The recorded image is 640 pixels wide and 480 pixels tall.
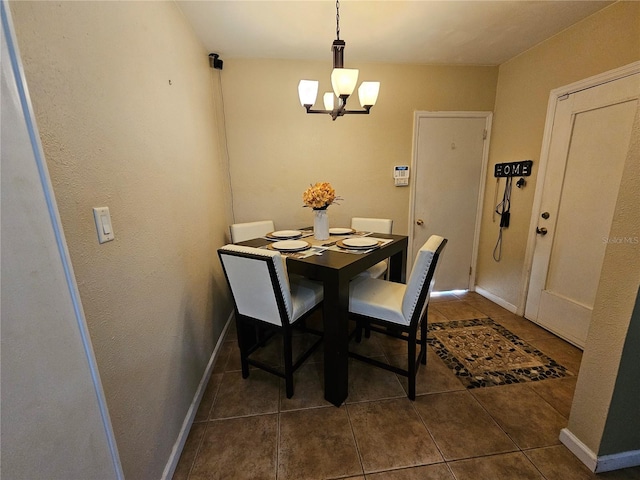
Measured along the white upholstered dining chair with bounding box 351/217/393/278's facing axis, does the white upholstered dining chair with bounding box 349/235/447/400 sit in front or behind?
in front

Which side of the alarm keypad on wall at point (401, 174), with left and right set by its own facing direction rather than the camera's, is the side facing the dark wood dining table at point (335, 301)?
front

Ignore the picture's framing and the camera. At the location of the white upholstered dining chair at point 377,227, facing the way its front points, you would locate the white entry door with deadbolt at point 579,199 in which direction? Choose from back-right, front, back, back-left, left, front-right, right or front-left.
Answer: left

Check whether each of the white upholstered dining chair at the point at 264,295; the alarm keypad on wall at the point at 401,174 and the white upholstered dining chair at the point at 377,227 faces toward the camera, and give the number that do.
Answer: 2

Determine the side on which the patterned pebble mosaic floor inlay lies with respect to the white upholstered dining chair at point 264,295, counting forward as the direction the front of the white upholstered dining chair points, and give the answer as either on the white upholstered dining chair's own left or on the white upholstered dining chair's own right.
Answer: on the white upholstered dining chair's own right

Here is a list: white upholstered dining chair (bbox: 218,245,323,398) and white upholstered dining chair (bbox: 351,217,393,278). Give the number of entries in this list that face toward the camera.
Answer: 1

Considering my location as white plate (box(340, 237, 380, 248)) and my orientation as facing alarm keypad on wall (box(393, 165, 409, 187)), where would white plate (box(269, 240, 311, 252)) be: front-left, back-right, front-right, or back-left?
back-left

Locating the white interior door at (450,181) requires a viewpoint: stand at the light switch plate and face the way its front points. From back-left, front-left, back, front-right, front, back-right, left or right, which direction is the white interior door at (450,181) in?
front-left

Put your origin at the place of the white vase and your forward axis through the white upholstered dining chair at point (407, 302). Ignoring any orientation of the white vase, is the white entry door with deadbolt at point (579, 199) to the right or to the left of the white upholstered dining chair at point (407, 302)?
left

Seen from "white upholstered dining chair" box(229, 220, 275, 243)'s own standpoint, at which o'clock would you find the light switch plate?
The light switch plate is roughly at 2 o'clock from the white upholstered dining chair.

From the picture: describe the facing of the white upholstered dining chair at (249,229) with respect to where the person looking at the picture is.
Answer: facing the viewer and to the right of the viewer

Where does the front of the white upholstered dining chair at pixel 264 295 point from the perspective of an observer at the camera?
facing away from the viewer and to the right of the viewer

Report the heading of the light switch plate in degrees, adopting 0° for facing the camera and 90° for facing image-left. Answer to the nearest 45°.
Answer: approximately 315°

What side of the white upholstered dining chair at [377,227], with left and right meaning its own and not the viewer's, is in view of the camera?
front

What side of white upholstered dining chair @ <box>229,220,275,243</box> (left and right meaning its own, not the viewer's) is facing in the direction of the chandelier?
front

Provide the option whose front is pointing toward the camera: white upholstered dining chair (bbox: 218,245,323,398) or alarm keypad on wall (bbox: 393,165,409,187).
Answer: the alarm keypad on wall

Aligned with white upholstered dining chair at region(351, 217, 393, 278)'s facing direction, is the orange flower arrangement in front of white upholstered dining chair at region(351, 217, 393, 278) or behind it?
in front

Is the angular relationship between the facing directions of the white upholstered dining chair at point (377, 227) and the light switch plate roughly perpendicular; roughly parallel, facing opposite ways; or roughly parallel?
roughly perpendicular

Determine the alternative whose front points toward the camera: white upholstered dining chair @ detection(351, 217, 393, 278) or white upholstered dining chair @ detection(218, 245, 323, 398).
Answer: white upholstered dining chair @ detection(351, 217, 393, 278)
